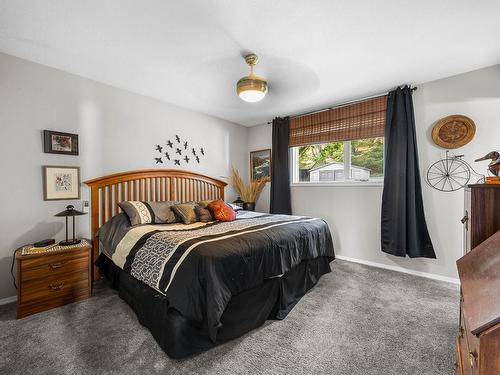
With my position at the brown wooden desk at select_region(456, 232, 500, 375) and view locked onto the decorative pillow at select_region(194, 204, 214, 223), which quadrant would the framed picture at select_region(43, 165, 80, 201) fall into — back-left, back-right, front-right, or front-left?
front-left

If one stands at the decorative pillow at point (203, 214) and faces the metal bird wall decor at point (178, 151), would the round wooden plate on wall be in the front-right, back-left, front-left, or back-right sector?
back-right

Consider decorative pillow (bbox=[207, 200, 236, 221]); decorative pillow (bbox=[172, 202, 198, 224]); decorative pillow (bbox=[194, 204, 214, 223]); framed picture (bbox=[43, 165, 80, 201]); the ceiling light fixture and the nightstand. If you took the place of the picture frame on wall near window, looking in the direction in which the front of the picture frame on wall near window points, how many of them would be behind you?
0

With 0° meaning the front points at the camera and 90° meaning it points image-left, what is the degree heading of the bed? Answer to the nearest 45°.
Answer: approximately 315°

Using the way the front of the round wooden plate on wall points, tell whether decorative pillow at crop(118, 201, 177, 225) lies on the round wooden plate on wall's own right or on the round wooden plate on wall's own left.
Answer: on the round wooden plate on wall's own right

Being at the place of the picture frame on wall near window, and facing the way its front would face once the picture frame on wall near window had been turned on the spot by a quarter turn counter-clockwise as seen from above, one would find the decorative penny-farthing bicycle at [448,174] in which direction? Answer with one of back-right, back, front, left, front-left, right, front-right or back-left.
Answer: front

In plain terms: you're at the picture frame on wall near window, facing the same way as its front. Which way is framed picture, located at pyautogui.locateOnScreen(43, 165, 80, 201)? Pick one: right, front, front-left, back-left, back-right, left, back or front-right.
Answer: front

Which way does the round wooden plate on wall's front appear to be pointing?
toward the camera

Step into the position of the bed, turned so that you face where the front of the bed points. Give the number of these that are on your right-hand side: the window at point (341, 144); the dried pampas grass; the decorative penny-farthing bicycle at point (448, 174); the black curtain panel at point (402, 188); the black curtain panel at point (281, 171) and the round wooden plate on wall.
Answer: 0

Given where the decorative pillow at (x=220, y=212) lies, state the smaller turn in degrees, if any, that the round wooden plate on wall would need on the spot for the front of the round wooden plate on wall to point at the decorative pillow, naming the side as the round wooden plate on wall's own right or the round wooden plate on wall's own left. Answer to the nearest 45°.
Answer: approximately 45° to the round wooden plate on wall's own right

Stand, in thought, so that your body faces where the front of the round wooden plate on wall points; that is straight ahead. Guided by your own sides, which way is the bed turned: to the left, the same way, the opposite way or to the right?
to the left

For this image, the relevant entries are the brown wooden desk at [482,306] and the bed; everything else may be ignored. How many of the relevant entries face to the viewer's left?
1

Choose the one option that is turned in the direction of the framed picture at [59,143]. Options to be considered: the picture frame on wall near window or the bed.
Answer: the picture frame on wall near window

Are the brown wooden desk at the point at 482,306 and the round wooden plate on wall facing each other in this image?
no

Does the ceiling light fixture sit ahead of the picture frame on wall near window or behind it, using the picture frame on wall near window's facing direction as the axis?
ahead

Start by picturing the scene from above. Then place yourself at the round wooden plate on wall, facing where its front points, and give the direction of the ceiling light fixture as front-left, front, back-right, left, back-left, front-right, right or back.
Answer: front-right

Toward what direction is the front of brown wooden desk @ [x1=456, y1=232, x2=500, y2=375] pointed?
to the viewer's left

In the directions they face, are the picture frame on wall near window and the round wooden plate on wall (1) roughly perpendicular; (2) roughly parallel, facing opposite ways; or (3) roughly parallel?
roughly parallel

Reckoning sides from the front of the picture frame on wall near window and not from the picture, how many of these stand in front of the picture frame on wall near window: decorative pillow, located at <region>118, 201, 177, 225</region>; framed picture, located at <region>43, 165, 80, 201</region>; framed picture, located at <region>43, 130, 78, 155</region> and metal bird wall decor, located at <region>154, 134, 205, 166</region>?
4
